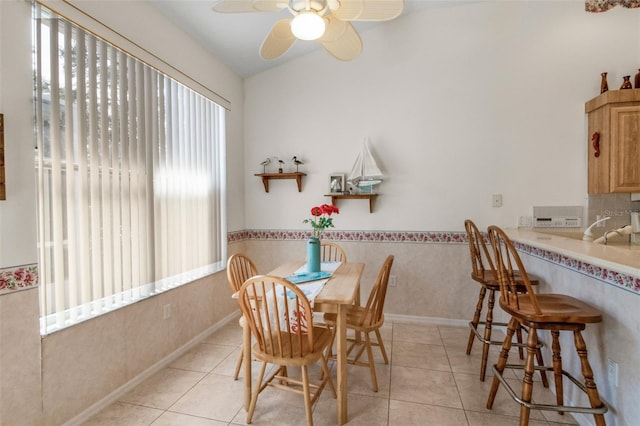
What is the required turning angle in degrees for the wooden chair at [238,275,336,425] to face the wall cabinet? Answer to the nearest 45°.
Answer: approximately 45° to its right

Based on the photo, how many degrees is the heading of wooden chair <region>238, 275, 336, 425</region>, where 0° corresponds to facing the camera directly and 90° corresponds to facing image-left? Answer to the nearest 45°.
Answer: approximately 225°

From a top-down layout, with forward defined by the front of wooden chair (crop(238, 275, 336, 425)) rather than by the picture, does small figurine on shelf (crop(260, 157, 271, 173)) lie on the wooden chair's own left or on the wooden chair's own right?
on the wooden chair's own left

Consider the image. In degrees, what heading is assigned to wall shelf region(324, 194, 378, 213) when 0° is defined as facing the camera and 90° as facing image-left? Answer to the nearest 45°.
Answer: approximately 0°

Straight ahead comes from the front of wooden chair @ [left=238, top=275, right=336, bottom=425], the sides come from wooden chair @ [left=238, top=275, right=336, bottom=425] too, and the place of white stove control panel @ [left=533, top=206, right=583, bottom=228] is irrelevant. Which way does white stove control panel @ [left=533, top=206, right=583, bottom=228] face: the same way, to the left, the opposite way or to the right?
the opposite way

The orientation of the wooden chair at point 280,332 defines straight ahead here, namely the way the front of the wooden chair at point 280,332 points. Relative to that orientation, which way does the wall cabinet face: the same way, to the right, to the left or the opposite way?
the opposite way

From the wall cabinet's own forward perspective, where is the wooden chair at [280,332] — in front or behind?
in front

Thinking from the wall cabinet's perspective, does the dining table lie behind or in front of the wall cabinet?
in front

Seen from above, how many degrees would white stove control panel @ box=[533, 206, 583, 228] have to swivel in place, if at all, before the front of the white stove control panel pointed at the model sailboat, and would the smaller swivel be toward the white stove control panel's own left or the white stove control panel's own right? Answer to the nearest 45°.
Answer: approximately 45° to the white stove control panel's own right

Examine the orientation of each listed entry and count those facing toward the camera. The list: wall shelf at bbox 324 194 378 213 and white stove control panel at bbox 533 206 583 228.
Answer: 2

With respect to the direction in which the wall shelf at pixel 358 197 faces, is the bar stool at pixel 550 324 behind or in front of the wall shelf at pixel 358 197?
in front
